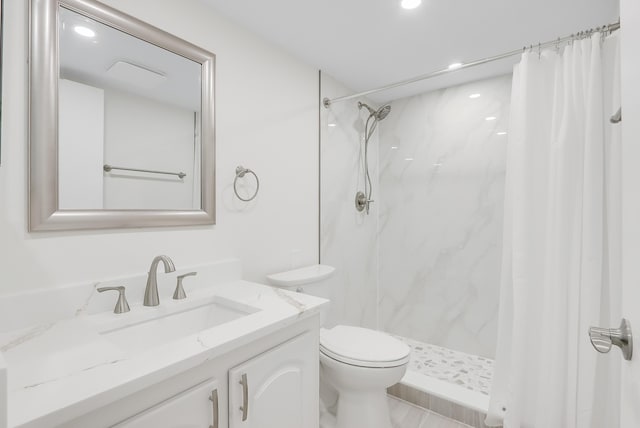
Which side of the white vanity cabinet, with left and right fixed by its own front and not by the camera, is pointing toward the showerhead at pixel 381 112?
left

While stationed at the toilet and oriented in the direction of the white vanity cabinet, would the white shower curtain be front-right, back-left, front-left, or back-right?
back-left

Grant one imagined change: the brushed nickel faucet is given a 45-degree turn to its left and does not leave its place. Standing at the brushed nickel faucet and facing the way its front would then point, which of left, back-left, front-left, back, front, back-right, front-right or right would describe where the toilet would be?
front

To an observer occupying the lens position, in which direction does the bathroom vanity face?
facing the viewer and to the right of the viewer

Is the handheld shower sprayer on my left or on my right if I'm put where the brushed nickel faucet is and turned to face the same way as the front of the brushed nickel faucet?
on my left

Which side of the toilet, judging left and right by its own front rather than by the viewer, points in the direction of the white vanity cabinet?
right

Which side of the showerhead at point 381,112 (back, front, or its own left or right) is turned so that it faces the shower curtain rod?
front

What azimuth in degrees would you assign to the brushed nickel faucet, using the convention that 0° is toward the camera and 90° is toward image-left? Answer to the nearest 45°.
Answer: approximately 315°

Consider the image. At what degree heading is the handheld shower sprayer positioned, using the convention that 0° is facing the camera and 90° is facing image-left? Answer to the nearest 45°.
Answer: approximately 315°

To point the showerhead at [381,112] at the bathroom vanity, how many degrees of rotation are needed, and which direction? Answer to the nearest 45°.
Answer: approximately 45° to its right

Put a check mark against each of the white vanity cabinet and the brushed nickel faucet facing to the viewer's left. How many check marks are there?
0
